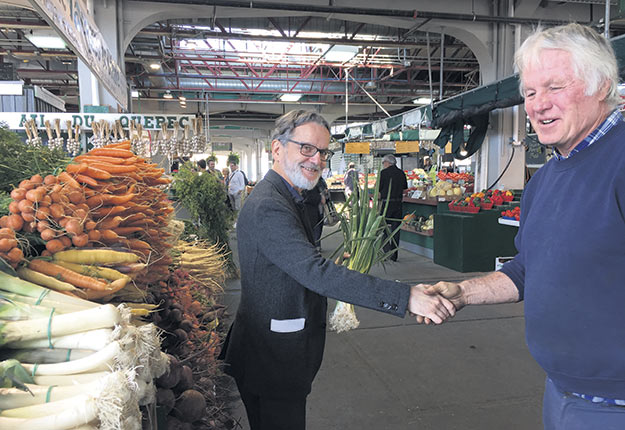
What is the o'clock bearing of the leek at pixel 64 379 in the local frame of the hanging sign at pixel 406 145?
The leek is roughly at 12 o'clock from the hanging sign.

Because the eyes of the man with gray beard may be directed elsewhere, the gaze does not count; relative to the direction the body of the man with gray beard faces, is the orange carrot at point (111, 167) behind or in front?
behind

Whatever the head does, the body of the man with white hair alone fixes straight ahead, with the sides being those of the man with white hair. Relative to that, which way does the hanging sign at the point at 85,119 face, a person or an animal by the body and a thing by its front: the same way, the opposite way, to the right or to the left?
to the left

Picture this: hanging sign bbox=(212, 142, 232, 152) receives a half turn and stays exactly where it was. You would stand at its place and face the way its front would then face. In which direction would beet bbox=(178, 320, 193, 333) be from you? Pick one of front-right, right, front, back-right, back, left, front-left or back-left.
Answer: back

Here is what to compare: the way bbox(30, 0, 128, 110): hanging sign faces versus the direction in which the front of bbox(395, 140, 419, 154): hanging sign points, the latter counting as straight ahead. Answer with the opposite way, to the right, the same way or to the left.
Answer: to the left

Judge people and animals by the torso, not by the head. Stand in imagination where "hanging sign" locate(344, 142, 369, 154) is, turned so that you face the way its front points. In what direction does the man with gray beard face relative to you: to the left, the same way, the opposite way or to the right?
to the left

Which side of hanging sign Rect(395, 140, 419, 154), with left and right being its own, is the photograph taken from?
front

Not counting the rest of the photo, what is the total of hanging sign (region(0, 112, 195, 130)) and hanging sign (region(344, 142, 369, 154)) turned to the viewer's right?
0

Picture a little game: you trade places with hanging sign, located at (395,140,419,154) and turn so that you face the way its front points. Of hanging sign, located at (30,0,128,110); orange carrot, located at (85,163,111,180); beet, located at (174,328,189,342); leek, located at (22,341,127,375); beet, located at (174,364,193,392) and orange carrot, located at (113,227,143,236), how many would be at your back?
0

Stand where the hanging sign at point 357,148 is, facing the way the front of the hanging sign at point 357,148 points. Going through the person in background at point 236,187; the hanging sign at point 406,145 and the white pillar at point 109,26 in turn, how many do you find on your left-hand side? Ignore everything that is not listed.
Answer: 1

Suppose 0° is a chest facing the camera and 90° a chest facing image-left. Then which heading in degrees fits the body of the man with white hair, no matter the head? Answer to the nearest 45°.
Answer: approximately 45°

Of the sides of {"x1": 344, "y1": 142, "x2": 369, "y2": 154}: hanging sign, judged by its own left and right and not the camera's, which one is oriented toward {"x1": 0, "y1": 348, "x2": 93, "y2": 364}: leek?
front

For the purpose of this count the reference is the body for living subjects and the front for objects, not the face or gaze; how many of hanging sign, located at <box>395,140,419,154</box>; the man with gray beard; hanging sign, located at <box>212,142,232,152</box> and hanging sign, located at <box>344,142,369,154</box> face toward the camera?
3

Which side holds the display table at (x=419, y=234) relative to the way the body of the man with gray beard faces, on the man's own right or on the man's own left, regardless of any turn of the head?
on the man's own left

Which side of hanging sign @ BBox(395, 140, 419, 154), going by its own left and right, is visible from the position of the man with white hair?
front

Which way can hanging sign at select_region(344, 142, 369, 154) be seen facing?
toward the camera

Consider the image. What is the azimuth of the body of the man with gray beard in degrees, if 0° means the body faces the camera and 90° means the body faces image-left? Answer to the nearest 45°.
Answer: approximately 270°

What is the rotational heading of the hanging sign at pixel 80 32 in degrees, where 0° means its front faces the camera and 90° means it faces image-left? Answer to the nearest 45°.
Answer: approximately 315°

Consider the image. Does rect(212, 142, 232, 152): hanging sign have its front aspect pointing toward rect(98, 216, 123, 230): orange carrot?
yes

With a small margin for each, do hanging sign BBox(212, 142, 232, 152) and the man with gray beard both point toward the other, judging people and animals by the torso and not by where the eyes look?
no

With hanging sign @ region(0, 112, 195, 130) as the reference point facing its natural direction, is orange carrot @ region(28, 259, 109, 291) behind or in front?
in front

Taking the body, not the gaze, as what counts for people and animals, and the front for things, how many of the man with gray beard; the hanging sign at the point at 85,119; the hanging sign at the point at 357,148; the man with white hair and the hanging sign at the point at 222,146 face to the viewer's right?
1
